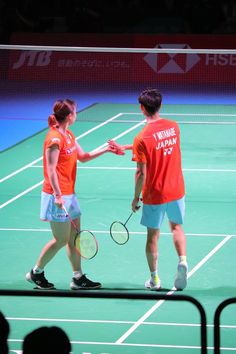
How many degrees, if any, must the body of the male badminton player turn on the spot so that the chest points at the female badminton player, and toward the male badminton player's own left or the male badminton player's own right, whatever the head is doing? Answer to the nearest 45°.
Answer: approximately 45° to the male badminton player's own left

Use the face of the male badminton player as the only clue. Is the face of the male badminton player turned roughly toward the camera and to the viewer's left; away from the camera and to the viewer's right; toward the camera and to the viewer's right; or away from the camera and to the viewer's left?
away from the camera and to the viewer's left

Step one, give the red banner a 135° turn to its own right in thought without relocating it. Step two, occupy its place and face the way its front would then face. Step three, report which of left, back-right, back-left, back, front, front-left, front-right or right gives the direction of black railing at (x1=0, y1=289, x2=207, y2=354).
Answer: back-left

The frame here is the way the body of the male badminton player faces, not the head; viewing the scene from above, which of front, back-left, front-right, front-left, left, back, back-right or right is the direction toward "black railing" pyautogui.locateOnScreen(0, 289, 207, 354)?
back-left

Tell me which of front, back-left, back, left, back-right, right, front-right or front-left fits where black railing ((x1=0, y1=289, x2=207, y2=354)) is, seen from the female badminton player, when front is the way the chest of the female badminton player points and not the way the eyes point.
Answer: right

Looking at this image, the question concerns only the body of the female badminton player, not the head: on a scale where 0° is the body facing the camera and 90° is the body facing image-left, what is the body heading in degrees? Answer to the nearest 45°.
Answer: approximately 270°

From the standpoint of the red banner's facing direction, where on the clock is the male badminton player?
The male badminton player is roughly at 12 o'clock from the red banner.

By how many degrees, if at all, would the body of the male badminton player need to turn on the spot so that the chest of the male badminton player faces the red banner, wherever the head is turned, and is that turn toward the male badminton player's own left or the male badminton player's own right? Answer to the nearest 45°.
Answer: approximately 45° to the male badminton player's own right

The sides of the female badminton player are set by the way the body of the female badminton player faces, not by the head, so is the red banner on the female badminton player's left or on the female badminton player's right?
on the female badminton player's left

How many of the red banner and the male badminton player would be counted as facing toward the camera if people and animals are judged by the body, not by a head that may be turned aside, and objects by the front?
1

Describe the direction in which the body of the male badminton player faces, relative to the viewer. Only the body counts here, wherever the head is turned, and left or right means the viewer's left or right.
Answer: facing away from the viewer and to the left of the viewer

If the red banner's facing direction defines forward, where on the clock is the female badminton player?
The female badminton player is roughly at 12 o'clock from the red banner.

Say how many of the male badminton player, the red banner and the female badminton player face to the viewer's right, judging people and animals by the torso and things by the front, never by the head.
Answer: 1

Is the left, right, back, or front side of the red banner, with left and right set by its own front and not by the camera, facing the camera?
front

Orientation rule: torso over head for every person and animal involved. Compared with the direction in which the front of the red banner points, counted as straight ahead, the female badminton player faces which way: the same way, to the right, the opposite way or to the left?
to the left
